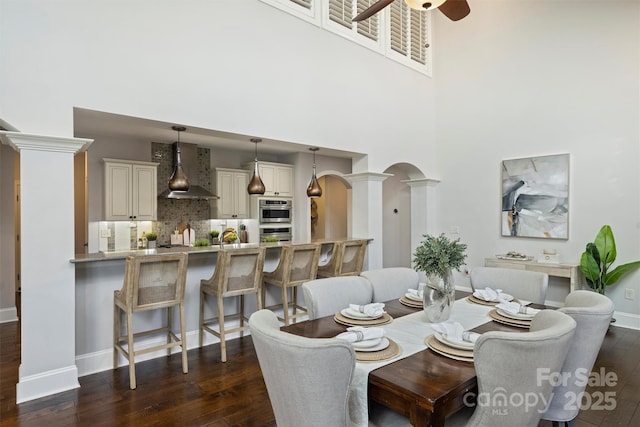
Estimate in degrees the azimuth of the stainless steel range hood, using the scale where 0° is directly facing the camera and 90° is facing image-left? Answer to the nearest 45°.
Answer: approximately 0°

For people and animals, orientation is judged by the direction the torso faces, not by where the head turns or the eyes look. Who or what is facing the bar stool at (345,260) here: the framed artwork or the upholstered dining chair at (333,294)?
the framed artwork

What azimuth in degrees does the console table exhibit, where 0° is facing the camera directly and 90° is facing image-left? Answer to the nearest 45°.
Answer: approximately 45°

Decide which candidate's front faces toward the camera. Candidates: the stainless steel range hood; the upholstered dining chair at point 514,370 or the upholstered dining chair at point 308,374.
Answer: the stainless steel range hood

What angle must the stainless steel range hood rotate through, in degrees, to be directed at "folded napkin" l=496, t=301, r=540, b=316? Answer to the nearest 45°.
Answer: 0° — it already faces it

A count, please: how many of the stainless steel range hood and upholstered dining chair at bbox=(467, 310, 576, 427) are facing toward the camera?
1

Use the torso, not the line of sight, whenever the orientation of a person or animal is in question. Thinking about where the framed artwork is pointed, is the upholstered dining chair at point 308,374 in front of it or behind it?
in front

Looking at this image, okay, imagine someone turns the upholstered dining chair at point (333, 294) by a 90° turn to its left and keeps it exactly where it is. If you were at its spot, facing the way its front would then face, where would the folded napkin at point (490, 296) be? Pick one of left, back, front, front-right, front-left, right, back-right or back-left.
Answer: front-right

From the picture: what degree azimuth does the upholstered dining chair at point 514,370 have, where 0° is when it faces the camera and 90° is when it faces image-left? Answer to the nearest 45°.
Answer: approximately 135°

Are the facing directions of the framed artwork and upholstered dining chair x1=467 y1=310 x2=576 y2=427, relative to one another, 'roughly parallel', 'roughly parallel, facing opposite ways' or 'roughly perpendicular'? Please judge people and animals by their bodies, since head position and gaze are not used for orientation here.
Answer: roughly perpendicular

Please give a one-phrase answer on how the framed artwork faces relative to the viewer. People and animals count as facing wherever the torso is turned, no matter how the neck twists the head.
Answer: facing the viewer and to the left of the viewer

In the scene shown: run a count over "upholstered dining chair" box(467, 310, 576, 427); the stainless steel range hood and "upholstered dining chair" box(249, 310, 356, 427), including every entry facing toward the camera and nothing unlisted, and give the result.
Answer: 1
